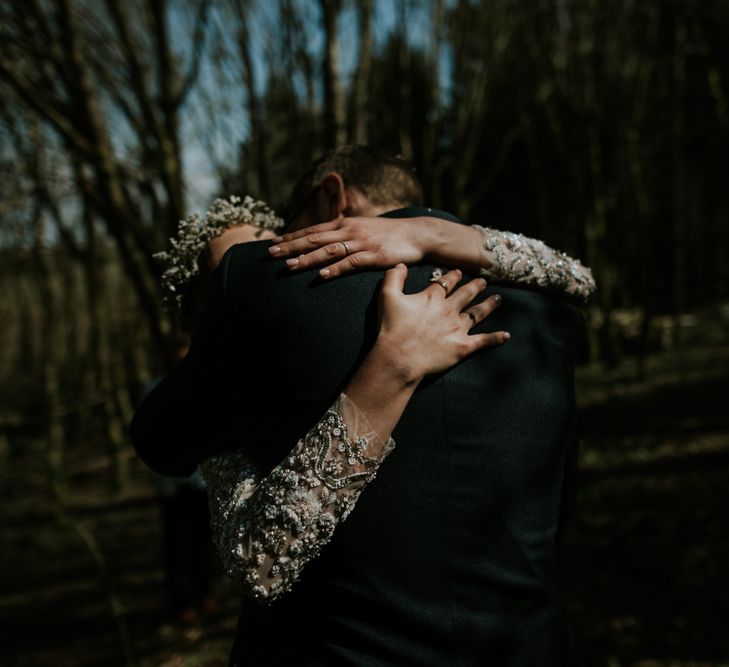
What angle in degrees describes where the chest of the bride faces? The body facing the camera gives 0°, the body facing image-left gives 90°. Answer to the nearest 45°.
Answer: approximately 315°
